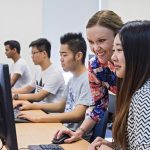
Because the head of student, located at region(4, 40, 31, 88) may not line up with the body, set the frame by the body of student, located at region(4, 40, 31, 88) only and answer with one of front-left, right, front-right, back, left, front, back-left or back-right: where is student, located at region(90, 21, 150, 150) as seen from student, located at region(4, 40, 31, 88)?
left

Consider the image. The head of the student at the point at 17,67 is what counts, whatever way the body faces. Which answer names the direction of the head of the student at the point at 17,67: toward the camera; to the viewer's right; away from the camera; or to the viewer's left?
to the viewer's left

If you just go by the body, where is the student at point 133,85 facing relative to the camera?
to the viewer's left

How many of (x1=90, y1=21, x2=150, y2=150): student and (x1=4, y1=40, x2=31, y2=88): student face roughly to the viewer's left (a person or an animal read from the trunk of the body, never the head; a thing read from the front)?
2

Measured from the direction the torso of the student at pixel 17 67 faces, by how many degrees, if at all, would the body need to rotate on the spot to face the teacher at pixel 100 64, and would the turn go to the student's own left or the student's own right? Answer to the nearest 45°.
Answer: approximately 90° to the student's own left

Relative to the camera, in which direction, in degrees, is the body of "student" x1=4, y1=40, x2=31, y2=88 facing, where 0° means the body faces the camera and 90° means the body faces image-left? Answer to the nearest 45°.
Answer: approximately 90°

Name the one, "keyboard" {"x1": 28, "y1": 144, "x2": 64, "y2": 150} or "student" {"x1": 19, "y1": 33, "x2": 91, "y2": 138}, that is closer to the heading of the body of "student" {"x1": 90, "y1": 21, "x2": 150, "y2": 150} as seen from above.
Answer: the keyboard

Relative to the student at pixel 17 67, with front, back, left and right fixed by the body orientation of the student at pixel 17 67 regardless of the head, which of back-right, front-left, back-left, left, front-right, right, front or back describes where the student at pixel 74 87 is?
left
